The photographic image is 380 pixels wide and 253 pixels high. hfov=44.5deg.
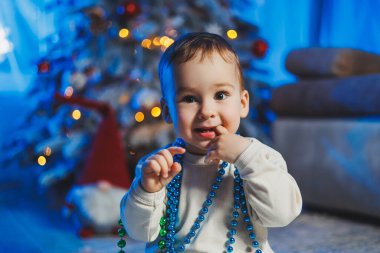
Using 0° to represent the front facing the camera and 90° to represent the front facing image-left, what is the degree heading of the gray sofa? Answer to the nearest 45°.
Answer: approximately 45°
